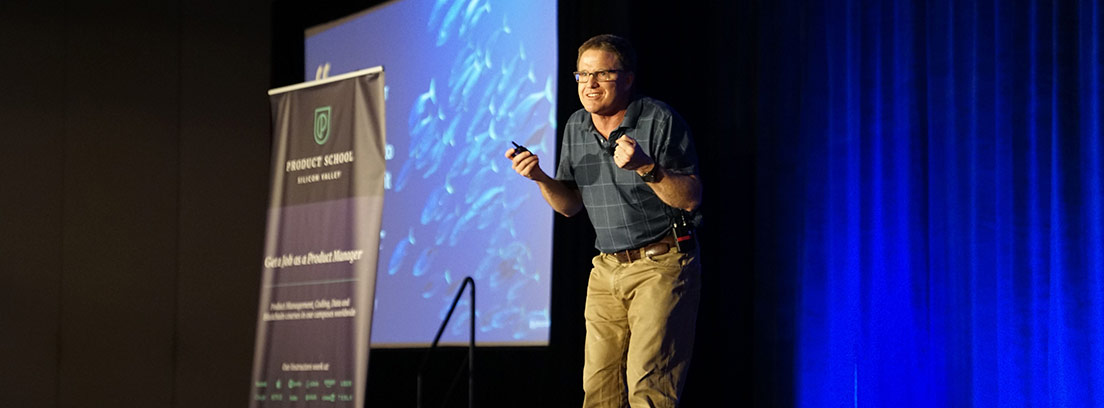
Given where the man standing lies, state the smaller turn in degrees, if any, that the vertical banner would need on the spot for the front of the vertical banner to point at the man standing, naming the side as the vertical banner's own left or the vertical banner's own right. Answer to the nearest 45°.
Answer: approximately 90° to the vertical banner's own left

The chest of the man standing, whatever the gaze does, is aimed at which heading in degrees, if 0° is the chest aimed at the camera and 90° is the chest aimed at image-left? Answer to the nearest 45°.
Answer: approximately 45°

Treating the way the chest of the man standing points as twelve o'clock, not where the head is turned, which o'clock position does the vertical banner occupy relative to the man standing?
The vertical banner is roughly at 3 o'clock from the man standing.
